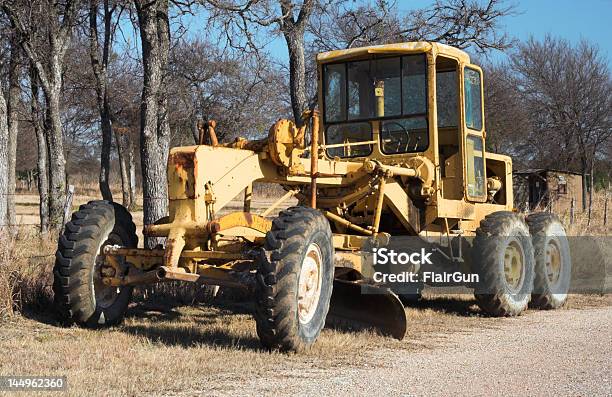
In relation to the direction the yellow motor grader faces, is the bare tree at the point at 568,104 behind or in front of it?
behind

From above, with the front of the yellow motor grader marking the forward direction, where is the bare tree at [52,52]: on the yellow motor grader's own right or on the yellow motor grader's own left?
on the yellow motor grader's own right

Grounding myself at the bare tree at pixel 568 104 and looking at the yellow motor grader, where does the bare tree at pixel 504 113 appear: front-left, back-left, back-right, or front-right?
front-right

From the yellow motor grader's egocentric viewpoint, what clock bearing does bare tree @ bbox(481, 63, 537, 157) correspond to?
The bare tree is roughly at 5 o'clock from the yellow motor grader.

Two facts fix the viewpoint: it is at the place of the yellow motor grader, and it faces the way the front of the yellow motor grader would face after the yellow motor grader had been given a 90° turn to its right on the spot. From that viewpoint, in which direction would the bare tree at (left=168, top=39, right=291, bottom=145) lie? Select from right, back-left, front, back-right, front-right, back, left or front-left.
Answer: front-right

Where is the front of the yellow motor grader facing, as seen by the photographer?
facing the viewer and to the left of the viewer

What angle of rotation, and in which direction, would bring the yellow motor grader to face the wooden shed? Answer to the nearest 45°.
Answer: approximately 135° to its right
